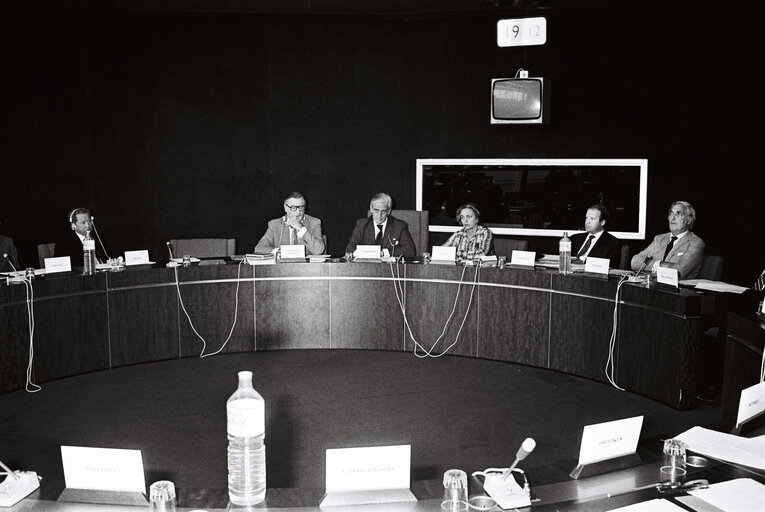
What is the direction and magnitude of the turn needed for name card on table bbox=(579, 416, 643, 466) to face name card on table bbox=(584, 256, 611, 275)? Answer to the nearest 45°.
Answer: approximately 135° to its left

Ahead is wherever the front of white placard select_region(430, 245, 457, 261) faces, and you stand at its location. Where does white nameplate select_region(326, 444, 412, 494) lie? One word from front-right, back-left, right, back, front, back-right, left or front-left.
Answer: front

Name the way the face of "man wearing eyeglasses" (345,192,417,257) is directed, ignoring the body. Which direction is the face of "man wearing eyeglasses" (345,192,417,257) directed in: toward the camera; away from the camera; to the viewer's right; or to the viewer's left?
toward the camera

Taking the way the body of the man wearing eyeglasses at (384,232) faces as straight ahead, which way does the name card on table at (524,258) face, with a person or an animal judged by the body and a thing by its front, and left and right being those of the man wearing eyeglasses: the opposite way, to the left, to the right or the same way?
the same way

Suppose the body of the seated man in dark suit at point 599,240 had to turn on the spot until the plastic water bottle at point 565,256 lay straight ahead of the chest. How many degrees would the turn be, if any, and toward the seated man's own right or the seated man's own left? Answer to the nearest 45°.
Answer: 0° — they already face it

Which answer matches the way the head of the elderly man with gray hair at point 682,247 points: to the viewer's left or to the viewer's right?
to the viewer's left

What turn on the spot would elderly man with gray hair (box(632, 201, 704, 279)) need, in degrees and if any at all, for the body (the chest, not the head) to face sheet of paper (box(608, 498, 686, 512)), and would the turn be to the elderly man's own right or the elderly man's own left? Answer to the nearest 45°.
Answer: approximately 45° to the elderly man's own left

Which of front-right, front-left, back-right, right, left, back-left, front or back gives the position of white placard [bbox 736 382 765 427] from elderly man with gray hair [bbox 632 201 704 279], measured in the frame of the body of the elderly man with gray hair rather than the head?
front-left

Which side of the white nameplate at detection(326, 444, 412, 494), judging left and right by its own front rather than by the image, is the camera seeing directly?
front

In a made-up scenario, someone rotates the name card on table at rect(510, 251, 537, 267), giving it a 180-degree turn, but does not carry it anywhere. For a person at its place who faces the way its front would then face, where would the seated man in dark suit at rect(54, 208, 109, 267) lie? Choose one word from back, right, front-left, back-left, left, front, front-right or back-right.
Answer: left

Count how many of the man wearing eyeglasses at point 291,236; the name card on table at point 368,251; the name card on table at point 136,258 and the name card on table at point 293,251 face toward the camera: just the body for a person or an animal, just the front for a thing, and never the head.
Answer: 4

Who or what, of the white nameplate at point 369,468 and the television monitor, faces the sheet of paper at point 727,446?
the television monitor

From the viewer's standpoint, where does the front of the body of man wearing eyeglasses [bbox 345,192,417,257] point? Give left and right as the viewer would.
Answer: facing the viewer

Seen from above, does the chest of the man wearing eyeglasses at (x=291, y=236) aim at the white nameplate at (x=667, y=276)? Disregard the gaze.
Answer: no

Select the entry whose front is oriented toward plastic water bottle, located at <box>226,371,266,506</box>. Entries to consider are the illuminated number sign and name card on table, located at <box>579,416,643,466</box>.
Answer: the illuminated number sign

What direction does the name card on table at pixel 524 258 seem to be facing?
toward the camera

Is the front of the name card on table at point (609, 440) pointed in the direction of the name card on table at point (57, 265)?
no

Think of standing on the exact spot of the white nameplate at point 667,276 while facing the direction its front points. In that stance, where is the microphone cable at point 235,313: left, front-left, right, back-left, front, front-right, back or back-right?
front-right

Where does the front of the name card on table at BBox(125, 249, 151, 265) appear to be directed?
toward the camera

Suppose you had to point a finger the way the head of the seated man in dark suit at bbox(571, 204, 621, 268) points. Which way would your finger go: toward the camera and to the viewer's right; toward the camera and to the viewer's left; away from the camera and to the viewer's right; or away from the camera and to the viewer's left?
toward the camera and to the viewer's left
